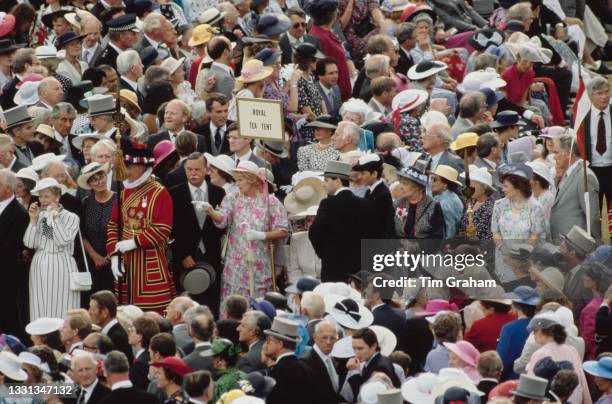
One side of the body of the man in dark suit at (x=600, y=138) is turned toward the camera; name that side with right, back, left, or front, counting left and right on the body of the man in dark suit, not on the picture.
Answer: front

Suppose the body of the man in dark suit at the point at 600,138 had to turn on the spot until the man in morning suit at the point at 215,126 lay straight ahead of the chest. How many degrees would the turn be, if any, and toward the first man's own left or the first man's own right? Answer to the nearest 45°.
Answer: approximately 90° to the first man's own right

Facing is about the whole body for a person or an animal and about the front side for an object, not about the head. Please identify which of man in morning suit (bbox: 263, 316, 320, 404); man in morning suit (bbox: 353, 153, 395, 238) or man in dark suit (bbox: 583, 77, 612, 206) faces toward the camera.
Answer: man in dark suit (bbox: 583, 77, 612, 206)

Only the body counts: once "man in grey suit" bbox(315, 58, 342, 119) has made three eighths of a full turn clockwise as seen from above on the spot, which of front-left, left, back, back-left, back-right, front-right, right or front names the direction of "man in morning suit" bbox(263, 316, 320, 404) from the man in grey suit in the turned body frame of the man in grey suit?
left

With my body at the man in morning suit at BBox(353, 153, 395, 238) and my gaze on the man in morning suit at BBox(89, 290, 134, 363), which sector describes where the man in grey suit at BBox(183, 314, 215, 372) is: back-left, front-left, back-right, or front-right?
front-left

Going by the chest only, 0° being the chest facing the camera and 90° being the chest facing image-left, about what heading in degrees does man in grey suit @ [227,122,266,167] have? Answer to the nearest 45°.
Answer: approximately 45°

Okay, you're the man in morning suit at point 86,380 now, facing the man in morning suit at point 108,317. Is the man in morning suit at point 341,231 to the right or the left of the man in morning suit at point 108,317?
right

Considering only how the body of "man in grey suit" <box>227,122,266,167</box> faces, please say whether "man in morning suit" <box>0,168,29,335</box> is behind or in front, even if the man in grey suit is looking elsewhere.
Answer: in front

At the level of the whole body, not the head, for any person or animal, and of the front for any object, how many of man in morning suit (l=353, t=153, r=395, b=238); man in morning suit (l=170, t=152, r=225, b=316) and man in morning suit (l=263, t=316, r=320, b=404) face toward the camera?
1

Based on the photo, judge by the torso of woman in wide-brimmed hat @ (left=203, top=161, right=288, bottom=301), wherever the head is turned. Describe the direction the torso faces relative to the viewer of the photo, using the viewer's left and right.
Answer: facing the viewer and to the left of the viewer

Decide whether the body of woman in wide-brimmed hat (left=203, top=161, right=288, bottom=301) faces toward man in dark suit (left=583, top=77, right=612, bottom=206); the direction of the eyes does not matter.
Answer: no

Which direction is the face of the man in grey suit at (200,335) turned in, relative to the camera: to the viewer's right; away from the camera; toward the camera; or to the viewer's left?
away from the camera

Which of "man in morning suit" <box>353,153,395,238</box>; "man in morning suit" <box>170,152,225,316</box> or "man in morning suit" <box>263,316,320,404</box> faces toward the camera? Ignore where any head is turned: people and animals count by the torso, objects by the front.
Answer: "man in morning suit" <box>170,152,225,316</box>

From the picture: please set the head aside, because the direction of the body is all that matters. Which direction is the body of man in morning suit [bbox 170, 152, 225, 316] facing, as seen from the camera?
toward the camera

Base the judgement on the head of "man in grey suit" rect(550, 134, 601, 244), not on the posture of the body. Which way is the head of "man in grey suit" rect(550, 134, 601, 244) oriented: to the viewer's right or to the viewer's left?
to the viewer's left
